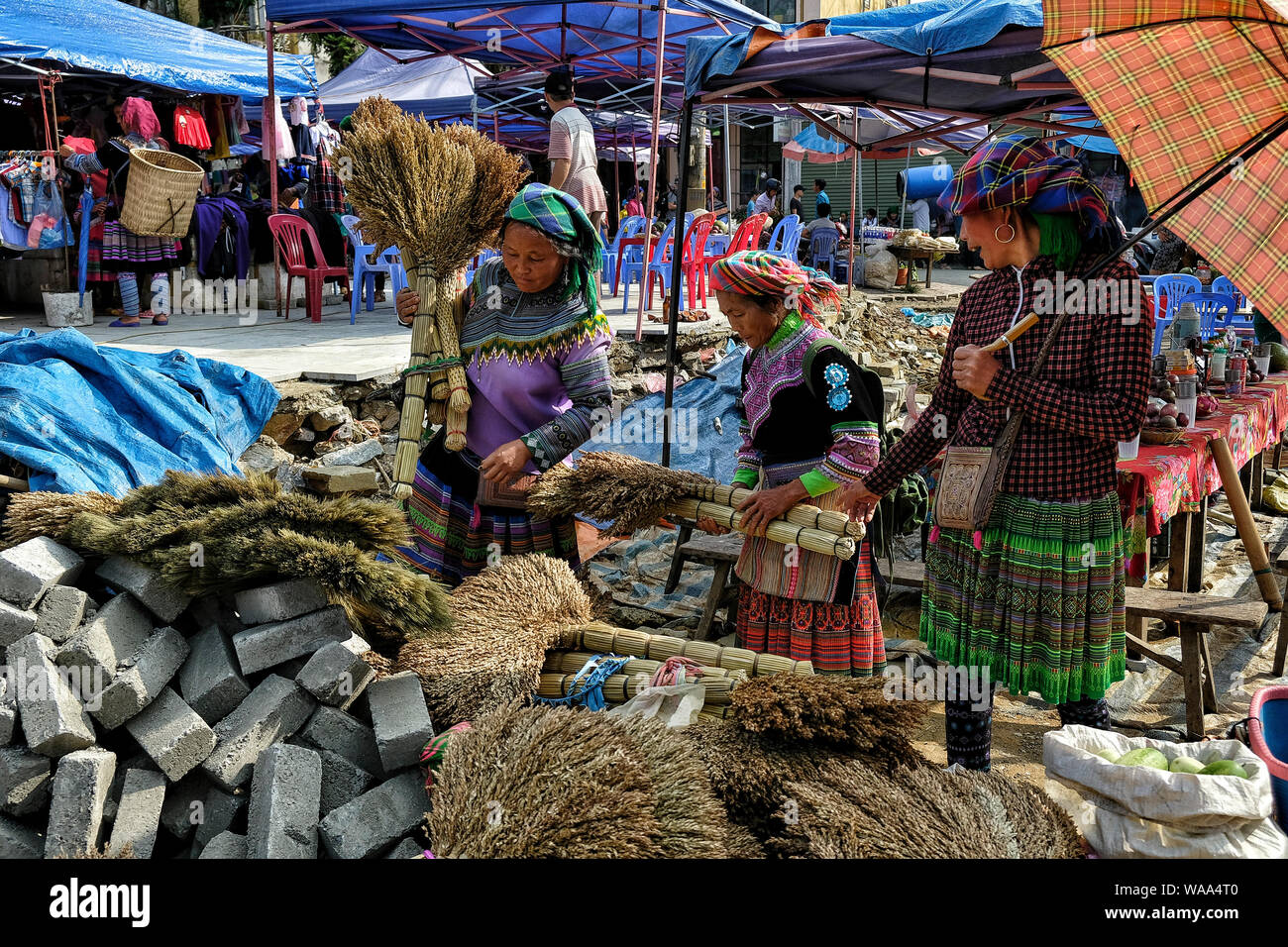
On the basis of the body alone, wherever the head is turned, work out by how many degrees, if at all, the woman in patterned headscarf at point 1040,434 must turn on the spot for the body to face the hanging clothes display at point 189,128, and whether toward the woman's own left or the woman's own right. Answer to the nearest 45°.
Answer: approximately 90° to the woman's own right

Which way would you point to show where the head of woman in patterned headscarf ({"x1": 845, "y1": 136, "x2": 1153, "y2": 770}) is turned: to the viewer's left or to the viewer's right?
to the viewer's left

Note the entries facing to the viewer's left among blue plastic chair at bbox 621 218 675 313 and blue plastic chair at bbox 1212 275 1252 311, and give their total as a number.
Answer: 1

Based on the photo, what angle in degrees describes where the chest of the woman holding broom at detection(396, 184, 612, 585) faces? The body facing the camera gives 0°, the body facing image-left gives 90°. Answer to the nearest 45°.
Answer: approximately 45°

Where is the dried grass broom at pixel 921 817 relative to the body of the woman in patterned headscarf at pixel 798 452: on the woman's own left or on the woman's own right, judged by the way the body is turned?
on the woman's own left

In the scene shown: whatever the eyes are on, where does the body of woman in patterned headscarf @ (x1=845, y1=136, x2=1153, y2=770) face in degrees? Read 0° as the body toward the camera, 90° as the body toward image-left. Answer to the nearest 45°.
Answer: approximately 45°
